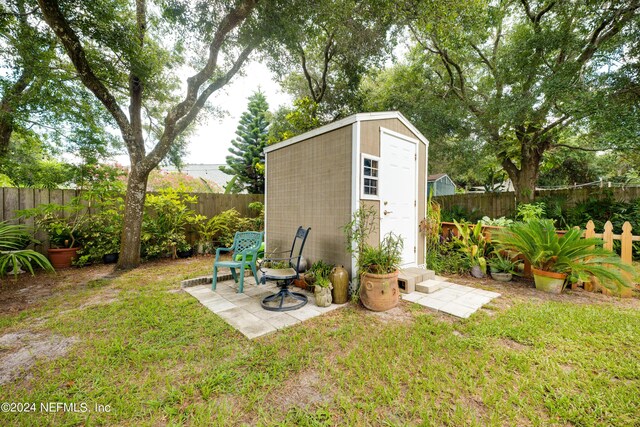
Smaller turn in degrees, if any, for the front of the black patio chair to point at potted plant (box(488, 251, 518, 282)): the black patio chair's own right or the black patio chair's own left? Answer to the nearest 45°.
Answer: approximately 180°

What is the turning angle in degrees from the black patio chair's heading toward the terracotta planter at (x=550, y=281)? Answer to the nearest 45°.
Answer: approximately 180°

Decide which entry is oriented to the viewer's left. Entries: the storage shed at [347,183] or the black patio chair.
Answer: the black patio chair

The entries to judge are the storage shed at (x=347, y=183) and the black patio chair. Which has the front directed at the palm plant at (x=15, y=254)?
the black patio chair

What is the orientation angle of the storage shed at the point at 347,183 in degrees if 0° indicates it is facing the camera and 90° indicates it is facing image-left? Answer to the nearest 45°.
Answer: approximately 315°

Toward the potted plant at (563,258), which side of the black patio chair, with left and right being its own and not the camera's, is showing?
back

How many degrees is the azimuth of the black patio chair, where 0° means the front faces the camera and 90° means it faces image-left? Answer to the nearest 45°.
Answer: approximately 90°

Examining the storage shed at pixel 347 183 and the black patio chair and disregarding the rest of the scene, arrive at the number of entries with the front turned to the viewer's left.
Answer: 1

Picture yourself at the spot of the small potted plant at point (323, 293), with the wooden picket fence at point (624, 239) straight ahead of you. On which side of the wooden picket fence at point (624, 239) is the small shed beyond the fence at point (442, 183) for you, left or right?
left
